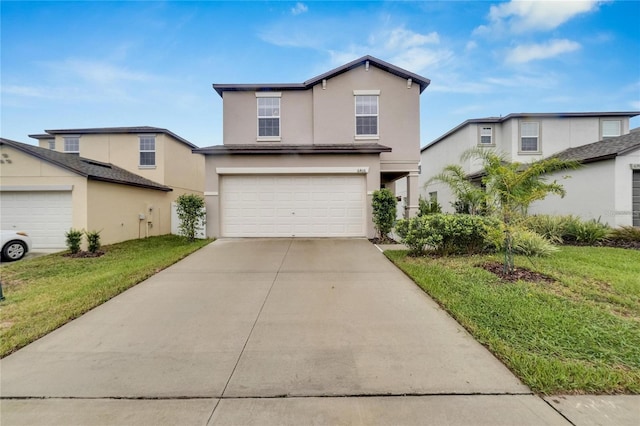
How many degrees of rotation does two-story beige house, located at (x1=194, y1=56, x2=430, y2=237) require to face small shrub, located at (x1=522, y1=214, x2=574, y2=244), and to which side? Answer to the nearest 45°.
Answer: approximately 90° to its left

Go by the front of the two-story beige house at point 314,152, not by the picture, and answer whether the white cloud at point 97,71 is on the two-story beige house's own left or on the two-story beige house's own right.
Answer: on the two-story beige house's own right

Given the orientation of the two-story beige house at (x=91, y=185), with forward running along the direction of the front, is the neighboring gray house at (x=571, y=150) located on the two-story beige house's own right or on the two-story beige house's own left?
on the two-story beige house's own left

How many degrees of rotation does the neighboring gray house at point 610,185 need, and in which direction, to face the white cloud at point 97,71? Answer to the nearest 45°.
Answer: approximately 90° to its right

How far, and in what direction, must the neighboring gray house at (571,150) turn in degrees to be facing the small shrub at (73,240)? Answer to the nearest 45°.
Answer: approximately 90° to its right

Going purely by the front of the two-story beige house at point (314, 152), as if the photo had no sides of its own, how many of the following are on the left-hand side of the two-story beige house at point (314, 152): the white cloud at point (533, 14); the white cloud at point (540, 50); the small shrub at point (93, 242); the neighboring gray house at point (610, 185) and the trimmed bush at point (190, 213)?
3

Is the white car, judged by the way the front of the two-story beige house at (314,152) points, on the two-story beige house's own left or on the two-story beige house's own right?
on the two-story beige house's own right
